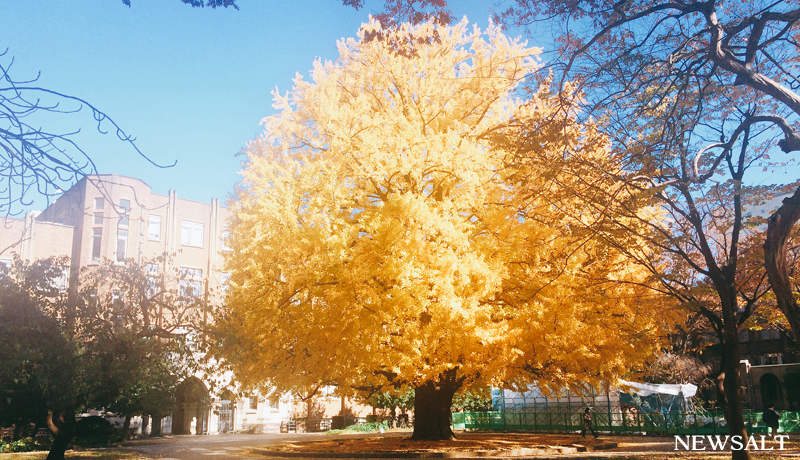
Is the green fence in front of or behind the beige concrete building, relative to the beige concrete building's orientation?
in front

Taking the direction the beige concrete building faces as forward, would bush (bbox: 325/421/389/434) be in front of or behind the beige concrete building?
in front

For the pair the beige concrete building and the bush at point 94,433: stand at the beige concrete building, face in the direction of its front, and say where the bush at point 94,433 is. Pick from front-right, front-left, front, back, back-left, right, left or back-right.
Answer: front-right

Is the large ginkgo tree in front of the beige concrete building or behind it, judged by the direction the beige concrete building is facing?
in front

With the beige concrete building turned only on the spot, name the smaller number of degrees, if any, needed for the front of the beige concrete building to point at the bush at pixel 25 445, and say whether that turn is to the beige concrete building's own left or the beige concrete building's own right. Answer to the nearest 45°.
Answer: approximately 45° to the beige concrete building's own right

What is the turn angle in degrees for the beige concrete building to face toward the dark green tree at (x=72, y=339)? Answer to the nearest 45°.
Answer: approximately 45° to its right

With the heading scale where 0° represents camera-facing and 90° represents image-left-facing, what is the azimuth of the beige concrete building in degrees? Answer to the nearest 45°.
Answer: approximately 315°
